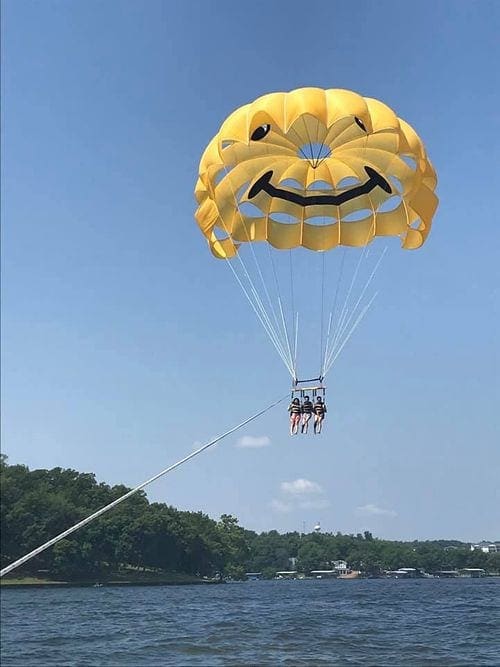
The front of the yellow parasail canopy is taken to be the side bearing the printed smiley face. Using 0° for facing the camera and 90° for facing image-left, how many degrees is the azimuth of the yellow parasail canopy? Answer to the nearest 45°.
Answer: approximately 0°
